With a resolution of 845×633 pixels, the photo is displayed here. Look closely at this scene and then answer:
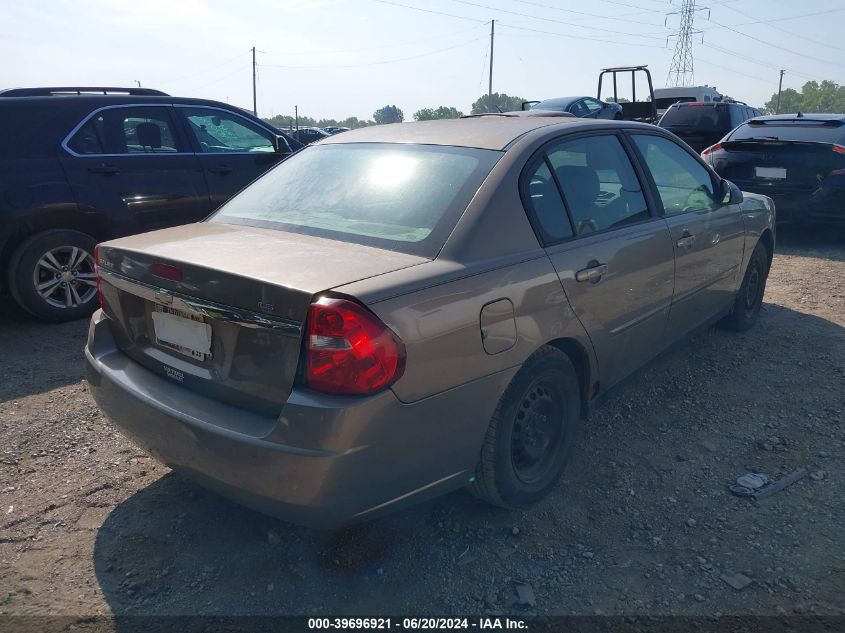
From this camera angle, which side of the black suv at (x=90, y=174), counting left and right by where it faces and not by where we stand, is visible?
right

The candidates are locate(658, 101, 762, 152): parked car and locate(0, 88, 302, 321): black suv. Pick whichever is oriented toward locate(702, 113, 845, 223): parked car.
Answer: the black suv

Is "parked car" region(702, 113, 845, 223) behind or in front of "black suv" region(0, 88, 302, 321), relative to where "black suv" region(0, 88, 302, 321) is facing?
in front

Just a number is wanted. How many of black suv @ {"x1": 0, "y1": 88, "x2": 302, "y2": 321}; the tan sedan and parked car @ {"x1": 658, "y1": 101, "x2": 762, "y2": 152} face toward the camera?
0

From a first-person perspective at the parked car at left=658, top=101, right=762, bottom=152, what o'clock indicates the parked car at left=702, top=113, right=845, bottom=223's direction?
the parked car at left=702, top=113, right=845, bottom=223 is roughly at 4 o'clock from the parked car at left=658, top=101, right=762, bottom=152.

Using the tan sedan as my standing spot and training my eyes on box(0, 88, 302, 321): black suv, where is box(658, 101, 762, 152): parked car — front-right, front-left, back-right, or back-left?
front-right

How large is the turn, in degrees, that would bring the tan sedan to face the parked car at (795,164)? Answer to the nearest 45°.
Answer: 0° — it already faces it

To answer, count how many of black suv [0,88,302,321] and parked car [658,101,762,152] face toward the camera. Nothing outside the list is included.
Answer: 0

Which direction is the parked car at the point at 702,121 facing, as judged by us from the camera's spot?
facing away from the viewer and to the right of the viewer

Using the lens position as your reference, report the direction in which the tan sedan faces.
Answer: facing away from the viewer and to the right of the viewer

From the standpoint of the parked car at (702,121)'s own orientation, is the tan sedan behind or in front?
behind

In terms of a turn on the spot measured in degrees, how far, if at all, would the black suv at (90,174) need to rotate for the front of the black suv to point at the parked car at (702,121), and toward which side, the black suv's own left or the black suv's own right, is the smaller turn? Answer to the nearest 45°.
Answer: approximately 45° to the black suv's own left

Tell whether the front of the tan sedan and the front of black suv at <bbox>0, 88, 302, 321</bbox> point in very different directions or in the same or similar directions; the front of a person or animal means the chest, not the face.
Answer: same or similar directions
